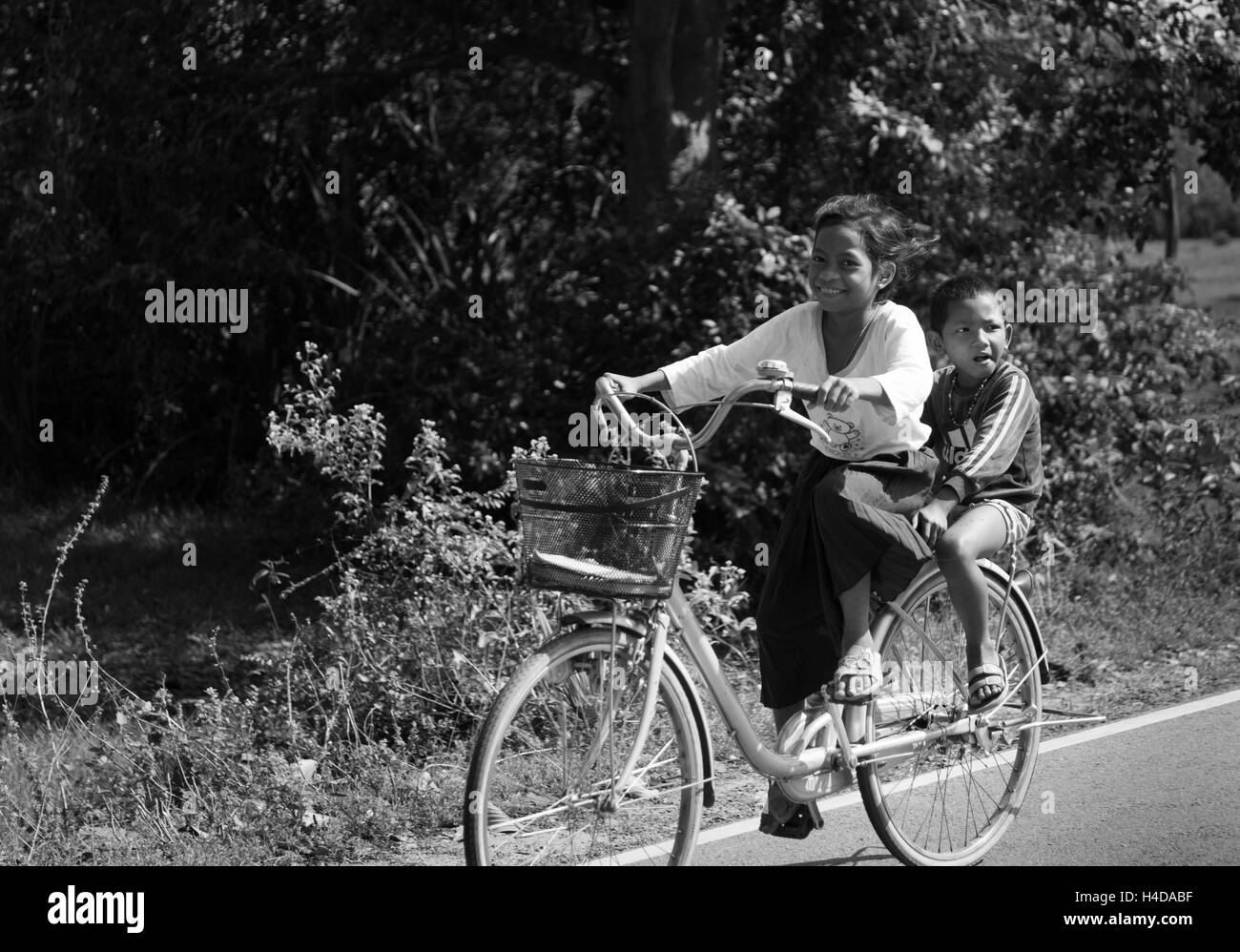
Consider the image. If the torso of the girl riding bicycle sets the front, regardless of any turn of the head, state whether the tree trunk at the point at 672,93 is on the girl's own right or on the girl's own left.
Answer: on the girl's own right

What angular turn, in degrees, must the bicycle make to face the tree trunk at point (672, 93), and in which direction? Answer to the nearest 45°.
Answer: approximately 135° to its right

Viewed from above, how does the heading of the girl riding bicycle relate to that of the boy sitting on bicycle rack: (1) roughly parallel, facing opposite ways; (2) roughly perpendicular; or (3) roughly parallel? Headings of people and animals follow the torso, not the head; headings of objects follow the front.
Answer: roughly parallel

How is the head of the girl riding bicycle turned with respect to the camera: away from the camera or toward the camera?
toward the camera

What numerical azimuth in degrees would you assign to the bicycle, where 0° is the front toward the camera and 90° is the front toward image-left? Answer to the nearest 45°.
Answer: approximately 45°

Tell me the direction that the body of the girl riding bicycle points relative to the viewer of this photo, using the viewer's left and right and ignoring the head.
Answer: facing the viewer and to the left of the viewer

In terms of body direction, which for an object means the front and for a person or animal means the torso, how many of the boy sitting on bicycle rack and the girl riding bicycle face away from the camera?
0
